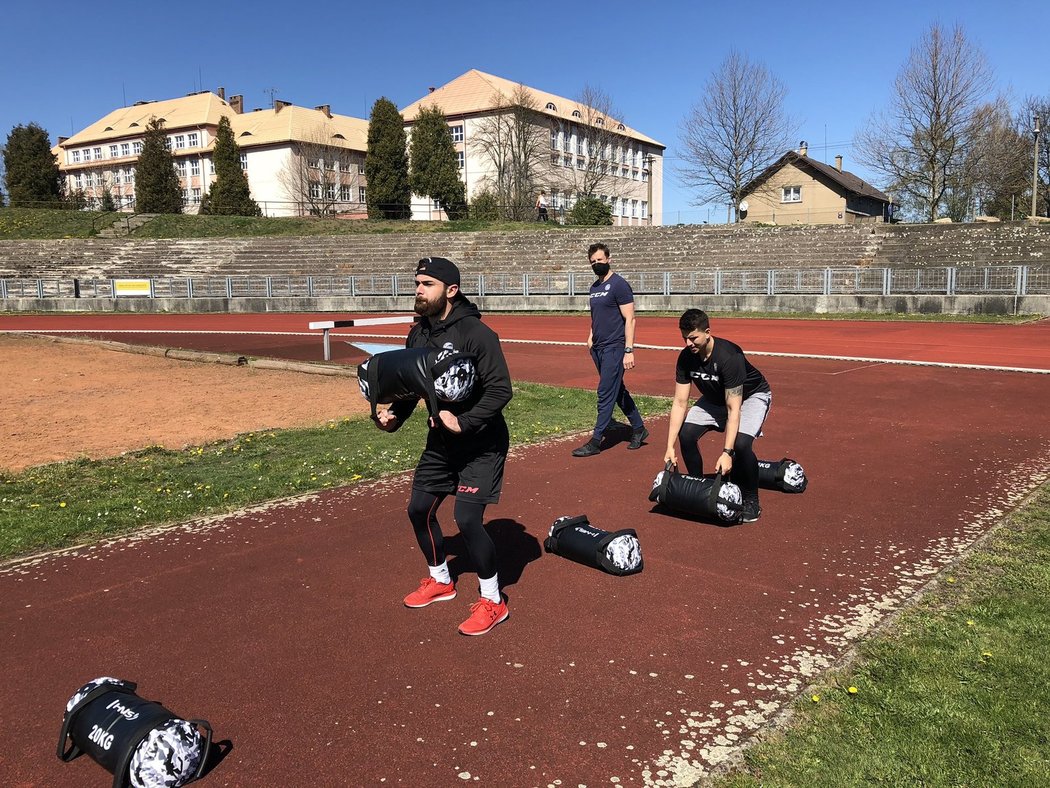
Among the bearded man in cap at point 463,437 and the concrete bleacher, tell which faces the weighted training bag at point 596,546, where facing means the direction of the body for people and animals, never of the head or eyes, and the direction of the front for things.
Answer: the concrete bleacher

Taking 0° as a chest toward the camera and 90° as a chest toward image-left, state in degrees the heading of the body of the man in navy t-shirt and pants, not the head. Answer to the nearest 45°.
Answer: approximately 45°

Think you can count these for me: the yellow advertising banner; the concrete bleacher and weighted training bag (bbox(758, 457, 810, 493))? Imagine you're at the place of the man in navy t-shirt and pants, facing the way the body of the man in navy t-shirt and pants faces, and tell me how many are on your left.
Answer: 1

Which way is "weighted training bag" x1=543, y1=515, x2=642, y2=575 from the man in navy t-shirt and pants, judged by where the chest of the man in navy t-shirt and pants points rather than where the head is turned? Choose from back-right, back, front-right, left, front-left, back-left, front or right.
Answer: front-left

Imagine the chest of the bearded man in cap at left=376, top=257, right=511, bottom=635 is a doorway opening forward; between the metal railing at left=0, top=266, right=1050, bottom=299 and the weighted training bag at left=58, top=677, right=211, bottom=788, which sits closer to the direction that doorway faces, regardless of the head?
the weighted training bag

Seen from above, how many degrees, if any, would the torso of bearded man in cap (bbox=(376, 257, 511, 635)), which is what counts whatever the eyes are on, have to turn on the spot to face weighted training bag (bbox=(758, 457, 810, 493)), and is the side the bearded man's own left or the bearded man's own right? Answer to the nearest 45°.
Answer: approximately 180°

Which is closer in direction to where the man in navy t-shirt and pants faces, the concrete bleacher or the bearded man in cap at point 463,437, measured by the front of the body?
the bearded man in cap

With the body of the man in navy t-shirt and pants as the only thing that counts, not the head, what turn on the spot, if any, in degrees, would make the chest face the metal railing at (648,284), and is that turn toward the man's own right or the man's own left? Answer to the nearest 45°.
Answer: approximately 135° to the man's own right

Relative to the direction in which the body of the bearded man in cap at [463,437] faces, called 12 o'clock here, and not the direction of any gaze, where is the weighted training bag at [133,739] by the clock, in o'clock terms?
The weighted training bag is roughly at 12 o'clock from the bearded man in cap.
